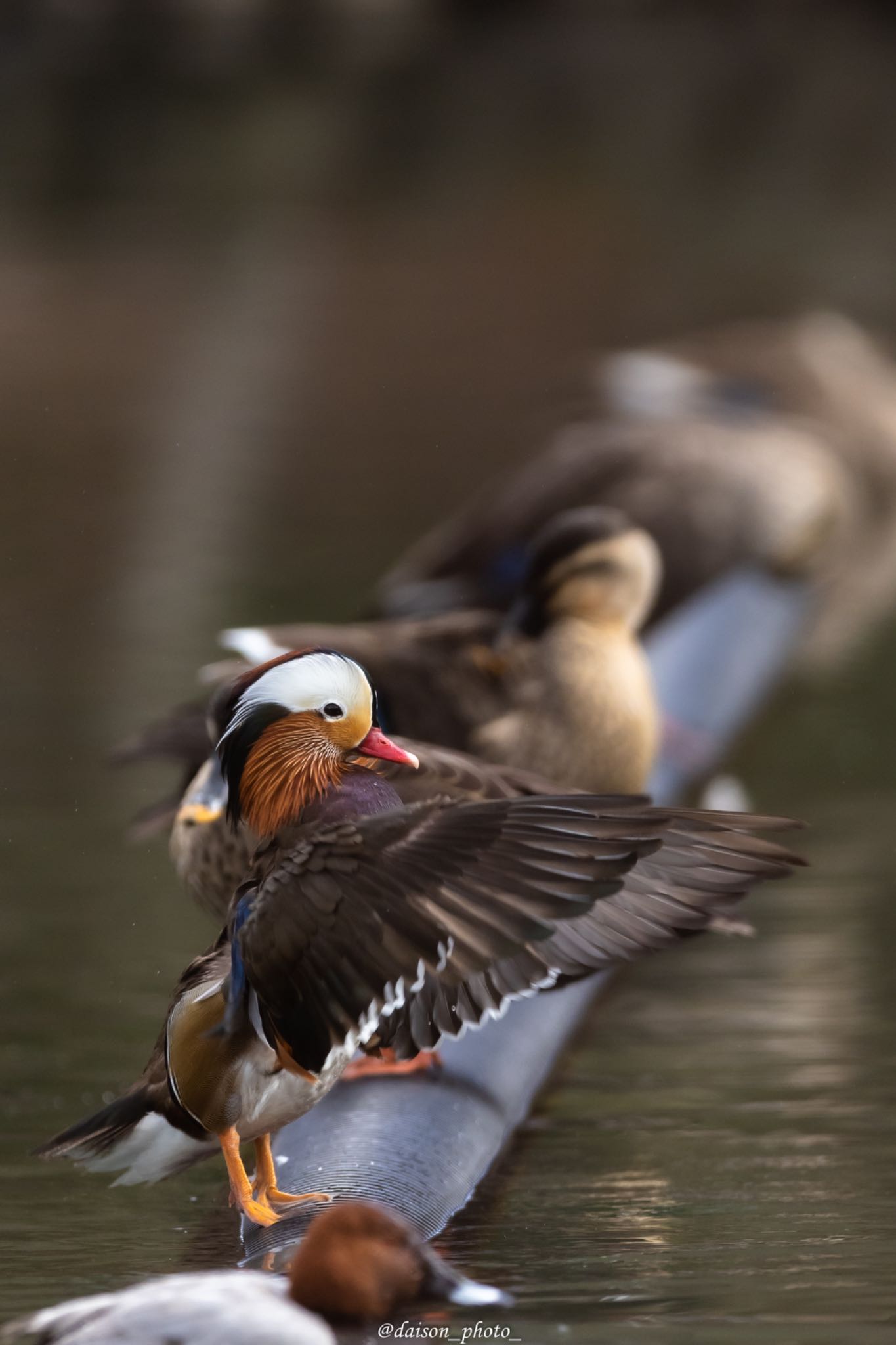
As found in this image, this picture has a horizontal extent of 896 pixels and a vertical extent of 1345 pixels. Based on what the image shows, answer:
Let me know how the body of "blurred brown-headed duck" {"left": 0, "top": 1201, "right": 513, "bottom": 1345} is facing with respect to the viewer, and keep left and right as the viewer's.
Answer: facing to the right of the viewer

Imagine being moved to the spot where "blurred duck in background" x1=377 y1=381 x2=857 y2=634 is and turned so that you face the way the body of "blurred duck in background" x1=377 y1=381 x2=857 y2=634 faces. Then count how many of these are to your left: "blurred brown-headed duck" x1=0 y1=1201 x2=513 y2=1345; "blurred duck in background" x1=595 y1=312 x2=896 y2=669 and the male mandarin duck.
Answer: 1

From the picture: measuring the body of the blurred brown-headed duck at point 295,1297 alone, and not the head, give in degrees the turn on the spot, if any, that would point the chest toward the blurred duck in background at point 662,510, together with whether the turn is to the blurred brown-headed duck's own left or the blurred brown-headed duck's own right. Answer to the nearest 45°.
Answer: approximately 90° to the blurred brown-headed duck's own left

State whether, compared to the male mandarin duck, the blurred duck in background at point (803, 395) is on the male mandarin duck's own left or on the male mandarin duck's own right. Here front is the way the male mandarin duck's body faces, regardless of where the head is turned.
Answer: on the male mandarin duck's own left

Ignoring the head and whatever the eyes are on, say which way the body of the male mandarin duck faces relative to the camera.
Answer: to the viewer's right

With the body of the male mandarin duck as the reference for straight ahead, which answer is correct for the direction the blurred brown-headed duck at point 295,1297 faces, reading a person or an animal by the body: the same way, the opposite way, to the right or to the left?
the same way

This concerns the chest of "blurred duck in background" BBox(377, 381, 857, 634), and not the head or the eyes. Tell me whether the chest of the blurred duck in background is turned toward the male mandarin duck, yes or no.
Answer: no

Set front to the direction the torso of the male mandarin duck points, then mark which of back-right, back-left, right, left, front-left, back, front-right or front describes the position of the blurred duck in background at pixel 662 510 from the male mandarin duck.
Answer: left

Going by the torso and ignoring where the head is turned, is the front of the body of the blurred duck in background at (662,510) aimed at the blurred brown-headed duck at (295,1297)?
no
